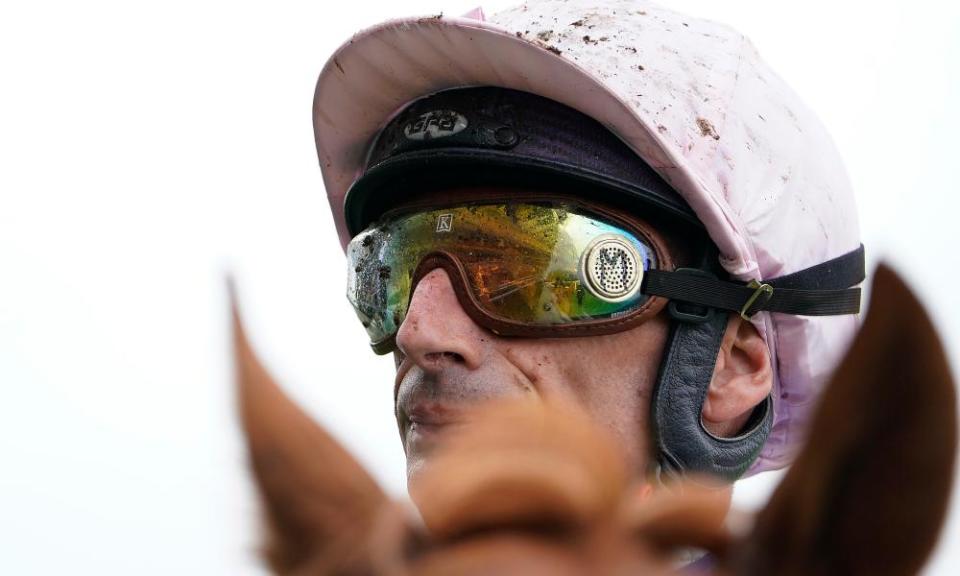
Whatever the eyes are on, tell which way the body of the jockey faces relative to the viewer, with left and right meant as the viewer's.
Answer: facing the viewer and to the left of the viewer
